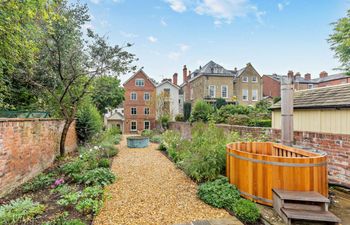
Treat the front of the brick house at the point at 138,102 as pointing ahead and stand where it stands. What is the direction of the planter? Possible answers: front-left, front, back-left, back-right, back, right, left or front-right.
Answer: front

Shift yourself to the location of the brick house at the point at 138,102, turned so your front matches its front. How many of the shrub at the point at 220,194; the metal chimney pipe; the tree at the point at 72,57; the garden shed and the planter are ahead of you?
5

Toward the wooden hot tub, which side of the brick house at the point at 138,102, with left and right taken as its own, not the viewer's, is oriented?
front

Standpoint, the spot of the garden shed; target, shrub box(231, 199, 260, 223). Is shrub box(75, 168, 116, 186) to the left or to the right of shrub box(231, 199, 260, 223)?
right

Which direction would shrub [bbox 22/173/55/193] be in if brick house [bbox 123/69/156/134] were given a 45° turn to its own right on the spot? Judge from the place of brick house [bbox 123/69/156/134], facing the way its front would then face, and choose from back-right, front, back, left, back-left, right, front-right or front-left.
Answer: front-left

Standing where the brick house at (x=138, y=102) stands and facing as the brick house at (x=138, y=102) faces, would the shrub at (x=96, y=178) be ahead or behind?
ahead

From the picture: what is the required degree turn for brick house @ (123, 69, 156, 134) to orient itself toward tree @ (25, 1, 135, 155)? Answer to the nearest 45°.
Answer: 0° — it already faces it

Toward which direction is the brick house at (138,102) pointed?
toward the camera

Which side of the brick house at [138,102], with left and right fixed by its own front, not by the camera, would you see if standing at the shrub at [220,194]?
front

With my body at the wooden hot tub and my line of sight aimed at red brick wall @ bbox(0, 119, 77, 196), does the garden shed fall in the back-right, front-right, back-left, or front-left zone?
back-right

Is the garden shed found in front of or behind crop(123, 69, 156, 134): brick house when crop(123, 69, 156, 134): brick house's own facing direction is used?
in front

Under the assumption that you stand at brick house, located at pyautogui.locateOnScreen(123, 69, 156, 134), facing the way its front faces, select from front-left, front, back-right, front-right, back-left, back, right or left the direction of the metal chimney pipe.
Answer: front

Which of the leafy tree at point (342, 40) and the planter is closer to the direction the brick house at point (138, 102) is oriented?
the planter
